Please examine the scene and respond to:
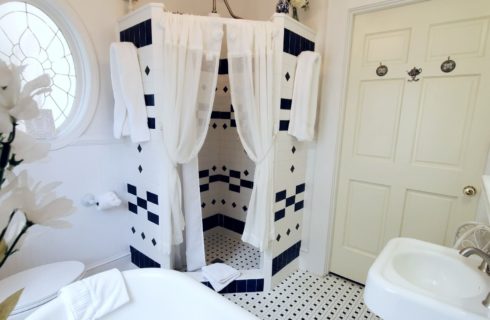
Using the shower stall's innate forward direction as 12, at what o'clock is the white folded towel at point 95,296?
The white folded towel is roughly at 1 o'clock from the shower stall.

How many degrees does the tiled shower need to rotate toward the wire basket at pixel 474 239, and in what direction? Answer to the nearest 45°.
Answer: approximately 45° to its left

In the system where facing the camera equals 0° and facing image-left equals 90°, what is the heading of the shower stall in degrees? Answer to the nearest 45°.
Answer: approximately 0°

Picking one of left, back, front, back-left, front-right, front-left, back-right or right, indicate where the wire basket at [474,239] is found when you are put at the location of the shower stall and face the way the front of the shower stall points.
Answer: front-left
